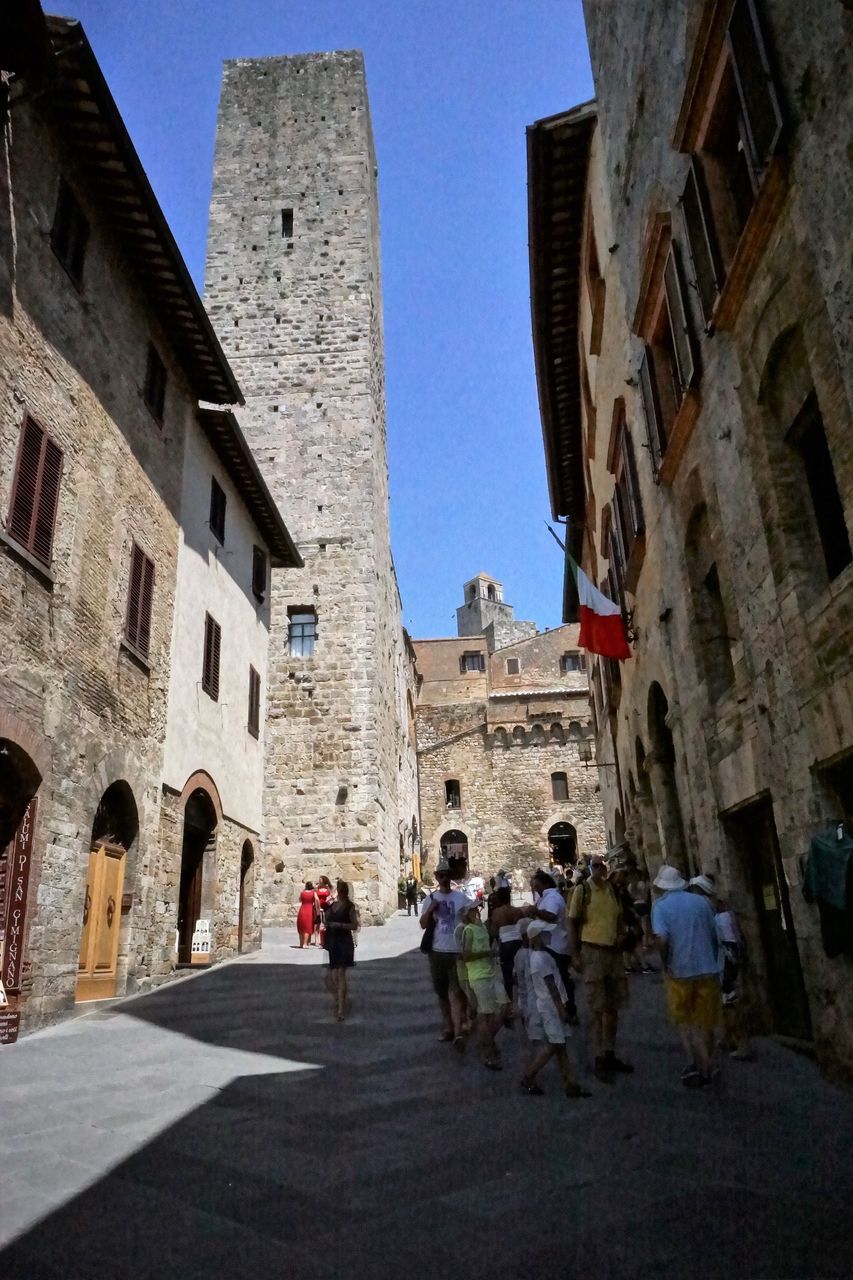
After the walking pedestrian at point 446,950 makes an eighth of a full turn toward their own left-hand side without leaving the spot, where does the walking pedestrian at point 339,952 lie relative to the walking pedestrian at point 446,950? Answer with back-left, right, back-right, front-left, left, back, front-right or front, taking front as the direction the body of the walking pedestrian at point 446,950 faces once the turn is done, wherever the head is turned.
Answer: back

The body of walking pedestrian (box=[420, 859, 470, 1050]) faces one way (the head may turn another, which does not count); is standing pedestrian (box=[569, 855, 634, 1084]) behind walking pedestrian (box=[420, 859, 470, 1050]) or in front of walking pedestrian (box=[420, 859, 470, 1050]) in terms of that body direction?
in front

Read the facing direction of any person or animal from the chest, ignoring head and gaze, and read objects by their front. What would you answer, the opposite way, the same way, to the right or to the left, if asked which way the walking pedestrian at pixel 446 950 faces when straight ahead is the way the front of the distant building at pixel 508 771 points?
the same way

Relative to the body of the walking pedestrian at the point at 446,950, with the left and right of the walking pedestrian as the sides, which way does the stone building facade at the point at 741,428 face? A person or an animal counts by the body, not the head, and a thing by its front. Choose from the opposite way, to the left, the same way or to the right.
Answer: to the right

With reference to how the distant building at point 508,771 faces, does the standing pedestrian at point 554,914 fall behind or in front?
in front

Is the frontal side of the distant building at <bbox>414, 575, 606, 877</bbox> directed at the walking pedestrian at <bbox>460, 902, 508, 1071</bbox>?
yes

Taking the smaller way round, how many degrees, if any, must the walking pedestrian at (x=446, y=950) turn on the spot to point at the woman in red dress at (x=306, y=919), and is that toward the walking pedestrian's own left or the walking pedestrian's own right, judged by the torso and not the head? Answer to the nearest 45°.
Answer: approximately 180°

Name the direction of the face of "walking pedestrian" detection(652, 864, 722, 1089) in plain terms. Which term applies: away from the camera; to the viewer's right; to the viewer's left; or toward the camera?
away from the camera

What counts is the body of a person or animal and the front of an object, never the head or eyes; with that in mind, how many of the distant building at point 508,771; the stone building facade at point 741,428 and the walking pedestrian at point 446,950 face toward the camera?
2

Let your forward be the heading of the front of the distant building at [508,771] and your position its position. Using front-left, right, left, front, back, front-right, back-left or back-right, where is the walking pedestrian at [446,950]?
front

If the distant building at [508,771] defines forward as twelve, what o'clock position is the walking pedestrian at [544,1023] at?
The walking pedestrian is roughly at 12 o'clock from the distant building.

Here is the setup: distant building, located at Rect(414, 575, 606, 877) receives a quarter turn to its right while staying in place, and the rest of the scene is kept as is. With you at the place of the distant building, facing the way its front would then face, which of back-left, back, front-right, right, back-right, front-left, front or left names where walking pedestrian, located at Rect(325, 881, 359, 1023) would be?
left

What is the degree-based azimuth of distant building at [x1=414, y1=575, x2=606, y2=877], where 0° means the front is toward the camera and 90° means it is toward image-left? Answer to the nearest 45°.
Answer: approximately 0°

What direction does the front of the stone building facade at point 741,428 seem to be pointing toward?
to the viewer's left

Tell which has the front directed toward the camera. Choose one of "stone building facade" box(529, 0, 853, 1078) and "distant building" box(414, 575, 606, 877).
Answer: the distant building

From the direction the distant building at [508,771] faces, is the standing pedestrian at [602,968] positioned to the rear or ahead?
ahead

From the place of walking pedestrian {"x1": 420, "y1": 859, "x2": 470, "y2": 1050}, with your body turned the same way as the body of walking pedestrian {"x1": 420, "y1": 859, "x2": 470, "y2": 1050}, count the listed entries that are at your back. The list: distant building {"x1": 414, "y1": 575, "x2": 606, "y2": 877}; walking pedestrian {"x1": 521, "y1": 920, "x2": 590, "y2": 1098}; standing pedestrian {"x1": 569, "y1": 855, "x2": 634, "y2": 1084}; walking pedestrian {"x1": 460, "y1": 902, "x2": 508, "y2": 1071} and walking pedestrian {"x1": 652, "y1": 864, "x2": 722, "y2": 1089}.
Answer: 1

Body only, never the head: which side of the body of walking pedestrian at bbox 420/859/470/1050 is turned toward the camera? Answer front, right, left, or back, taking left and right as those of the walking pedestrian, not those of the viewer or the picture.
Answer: front
